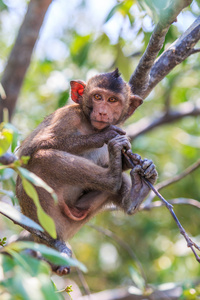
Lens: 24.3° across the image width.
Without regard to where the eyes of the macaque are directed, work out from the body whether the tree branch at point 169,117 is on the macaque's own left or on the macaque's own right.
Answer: on the macaque's own left

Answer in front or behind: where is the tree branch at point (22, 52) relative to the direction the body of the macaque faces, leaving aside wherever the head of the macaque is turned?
behind

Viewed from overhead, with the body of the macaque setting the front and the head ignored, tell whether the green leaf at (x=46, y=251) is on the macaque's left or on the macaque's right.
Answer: on the macaque's right

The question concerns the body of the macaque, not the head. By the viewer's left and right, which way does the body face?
facing the viewer and to the right of the viewer
